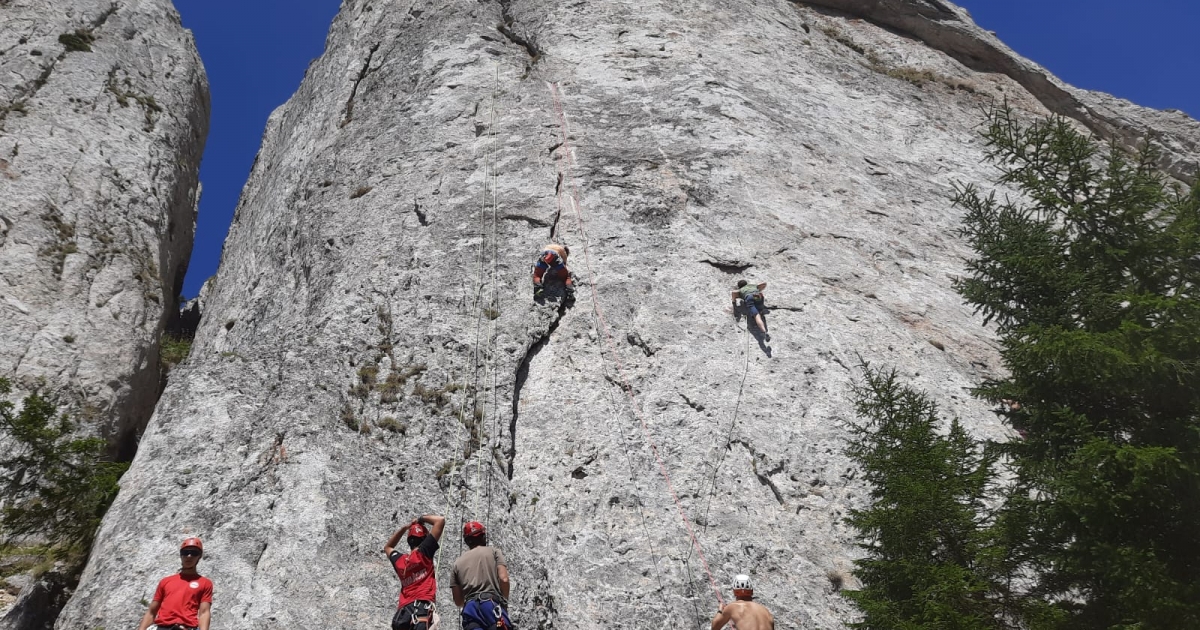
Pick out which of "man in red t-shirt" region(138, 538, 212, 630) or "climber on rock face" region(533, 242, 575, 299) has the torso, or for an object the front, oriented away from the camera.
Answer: the climber on rock face

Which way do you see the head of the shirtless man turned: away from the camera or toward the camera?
away from the camera

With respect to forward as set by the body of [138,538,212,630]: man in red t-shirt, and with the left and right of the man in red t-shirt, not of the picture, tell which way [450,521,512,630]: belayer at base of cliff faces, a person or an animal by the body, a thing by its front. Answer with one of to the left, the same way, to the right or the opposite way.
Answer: the opposite way

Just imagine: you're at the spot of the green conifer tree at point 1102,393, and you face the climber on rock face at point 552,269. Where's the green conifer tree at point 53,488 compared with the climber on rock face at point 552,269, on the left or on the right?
left

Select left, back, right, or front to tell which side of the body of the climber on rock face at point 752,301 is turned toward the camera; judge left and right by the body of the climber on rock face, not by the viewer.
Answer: back

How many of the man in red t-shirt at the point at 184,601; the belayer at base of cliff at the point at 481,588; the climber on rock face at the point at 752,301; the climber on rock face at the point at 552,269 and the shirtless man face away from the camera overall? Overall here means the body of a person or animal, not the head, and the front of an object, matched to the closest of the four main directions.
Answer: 4

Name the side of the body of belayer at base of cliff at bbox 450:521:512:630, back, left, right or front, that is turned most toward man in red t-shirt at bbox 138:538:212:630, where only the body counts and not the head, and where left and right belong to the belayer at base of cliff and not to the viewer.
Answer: left

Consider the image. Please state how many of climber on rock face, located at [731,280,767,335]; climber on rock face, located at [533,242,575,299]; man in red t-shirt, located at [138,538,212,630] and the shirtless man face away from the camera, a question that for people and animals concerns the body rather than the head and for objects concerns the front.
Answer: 3

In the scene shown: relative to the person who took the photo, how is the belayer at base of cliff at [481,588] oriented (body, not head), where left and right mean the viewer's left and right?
facing away from the viewer

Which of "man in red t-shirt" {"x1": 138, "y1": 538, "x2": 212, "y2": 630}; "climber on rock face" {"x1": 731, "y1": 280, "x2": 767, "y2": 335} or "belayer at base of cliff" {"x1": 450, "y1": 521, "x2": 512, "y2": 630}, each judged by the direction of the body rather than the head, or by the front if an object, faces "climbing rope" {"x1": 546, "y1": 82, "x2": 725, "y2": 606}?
the belayer at base of cliff

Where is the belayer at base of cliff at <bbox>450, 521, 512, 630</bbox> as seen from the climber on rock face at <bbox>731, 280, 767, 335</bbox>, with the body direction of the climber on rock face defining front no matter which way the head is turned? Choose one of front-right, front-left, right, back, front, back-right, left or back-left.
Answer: back

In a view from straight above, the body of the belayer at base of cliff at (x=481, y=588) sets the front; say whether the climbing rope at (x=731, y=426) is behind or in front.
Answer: in front
